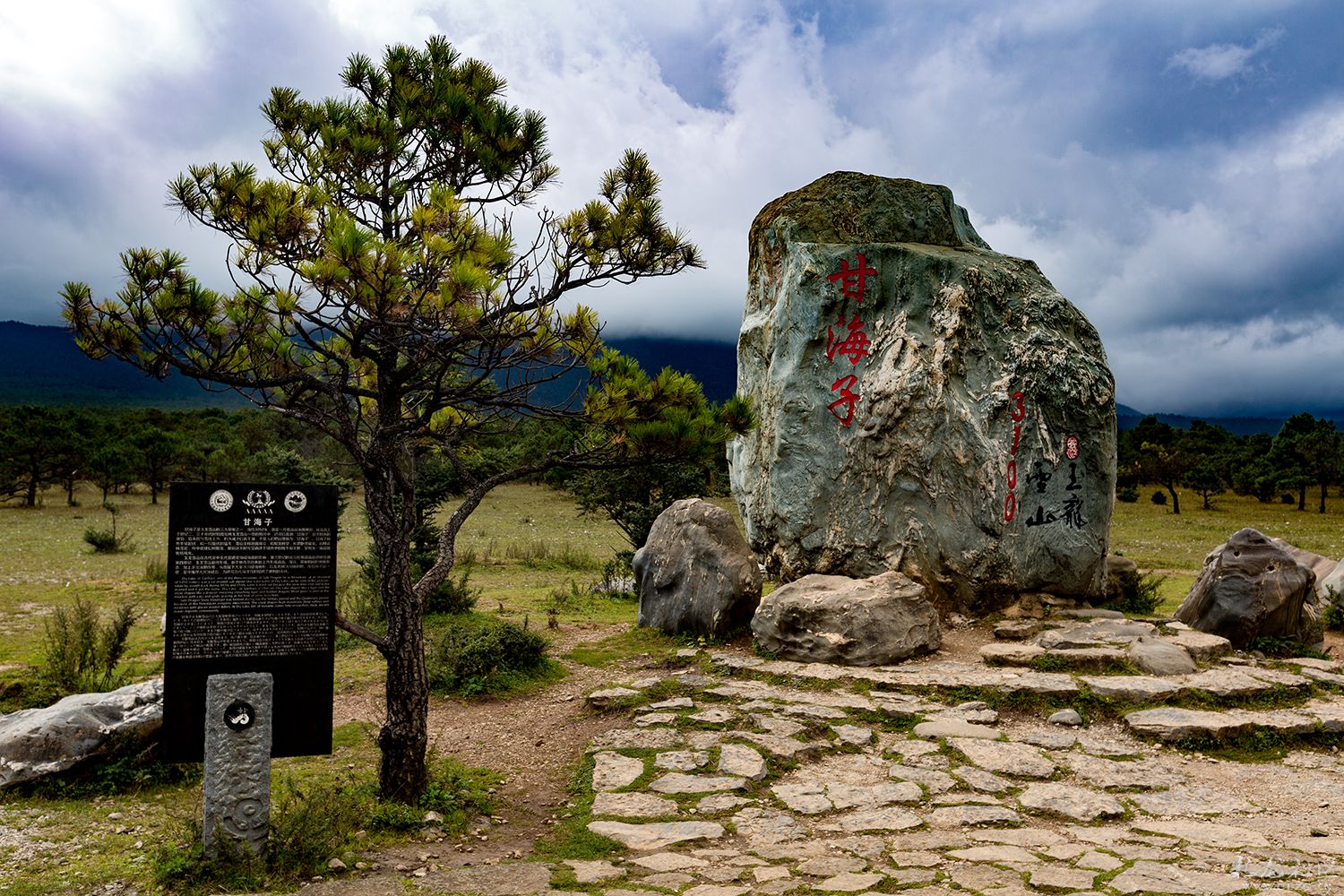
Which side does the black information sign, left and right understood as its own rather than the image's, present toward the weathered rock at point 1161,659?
left

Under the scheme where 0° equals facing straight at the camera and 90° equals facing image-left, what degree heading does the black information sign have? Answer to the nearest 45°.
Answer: approximately 0°

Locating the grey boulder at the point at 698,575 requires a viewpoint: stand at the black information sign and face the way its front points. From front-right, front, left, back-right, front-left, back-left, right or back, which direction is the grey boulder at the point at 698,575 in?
back-left

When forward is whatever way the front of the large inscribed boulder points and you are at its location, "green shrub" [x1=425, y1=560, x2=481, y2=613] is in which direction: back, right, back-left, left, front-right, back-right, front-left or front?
right

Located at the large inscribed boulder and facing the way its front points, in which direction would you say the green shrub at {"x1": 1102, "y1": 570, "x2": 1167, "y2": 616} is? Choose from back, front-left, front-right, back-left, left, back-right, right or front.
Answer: back-left

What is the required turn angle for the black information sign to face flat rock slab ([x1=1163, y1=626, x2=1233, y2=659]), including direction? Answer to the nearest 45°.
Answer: approximately 90° to its left

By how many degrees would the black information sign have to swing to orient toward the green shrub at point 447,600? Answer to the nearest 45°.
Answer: approximately 180°

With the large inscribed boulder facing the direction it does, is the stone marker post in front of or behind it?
in front

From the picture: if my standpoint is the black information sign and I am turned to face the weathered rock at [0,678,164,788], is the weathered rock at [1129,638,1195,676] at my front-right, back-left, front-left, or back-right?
back-right

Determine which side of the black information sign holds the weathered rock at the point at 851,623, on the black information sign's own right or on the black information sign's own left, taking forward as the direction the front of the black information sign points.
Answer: on the black information sign's own left

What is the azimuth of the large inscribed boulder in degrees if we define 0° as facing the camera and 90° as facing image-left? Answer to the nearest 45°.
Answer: approximately 0°

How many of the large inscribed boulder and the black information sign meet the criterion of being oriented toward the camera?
2
